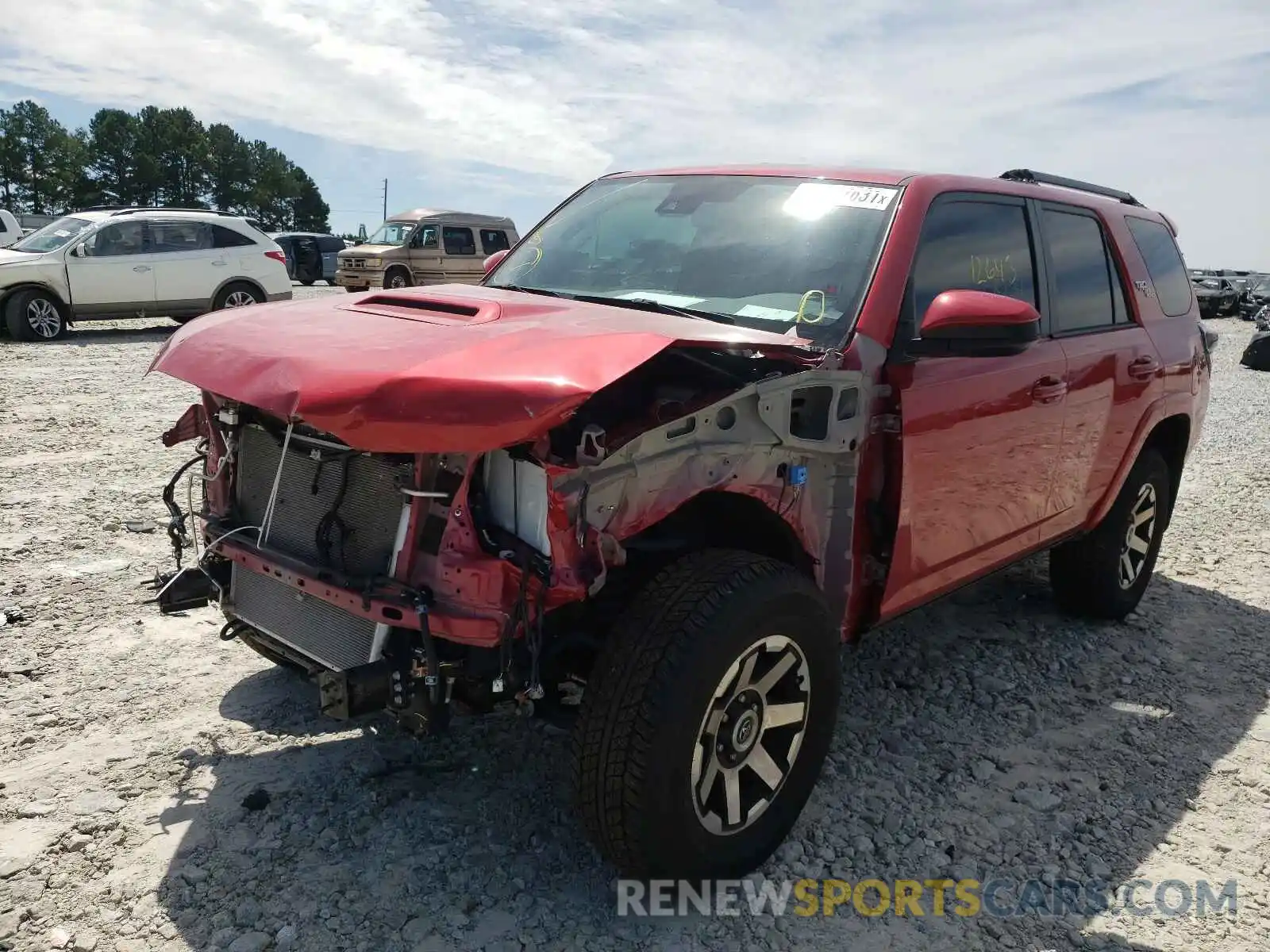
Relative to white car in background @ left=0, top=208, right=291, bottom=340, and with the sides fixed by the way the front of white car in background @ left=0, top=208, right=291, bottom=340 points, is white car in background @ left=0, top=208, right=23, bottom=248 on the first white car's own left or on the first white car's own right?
on the first white car's own right

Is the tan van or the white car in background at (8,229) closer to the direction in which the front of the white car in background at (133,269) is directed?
the white car in background

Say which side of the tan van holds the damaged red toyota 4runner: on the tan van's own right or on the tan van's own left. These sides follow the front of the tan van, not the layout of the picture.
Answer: on the tan van's own left

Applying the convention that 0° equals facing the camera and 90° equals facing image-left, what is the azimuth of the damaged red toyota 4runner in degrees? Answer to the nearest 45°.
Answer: approximately 45°

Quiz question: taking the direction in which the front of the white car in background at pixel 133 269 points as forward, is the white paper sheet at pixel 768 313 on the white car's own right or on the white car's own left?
on the white car's own left

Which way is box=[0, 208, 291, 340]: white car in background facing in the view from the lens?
facing to the left of the viewer

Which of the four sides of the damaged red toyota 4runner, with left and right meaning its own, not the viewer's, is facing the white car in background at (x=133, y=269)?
right

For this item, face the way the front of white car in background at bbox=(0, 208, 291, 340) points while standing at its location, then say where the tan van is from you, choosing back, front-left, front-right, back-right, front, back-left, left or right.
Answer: back-right

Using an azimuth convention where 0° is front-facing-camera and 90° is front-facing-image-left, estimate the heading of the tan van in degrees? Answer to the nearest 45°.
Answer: approximately 45°
